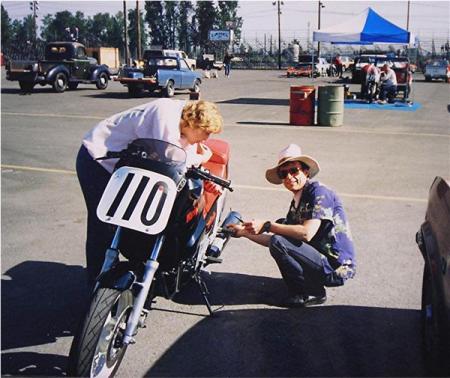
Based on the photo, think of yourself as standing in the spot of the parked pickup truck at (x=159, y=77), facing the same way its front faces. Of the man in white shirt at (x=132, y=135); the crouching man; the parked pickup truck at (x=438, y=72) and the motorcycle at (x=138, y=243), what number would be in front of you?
1

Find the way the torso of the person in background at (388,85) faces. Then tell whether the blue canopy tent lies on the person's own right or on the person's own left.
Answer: on the person's own right

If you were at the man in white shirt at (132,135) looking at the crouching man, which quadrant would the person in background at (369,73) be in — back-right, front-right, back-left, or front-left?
front-left

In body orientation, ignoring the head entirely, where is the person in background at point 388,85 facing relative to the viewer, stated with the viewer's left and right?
facing to the left of the viewer

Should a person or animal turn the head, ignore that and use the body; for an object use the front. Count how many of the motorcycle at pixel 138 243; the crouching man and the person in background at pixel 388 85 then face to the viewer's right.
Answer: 0

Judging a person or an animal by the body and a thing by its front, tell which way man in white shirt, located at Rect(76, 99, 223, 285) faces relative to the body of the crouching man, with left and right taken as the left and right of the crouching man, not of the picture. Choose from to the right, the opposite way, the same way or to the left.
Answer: the opposite way

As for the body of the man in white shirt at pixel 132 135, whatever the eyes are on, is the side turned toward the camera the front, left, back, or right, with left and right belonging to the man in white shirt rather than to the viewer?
right

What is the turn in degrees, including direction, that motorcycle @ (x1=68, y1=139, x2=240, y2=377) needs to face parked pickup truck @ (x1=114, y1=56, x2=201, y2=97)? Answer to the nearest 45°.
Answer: approximately 135° to its right

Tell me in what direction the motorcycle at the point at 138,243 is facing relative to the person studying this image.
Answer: facing the viewer and to the left of the viewer

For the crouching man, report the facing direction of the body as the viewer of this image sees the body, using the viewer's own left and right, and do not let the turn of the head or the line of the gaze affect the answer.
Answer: facing to the left of the viewer

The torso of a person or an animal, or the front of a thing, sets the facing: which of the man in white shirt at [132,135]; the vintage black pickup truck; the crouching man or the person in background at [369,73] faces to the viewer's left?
the crouching man

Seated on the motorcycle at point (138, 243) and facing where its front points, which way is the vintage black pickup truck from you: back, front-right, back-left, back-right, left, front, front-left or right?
back-right
